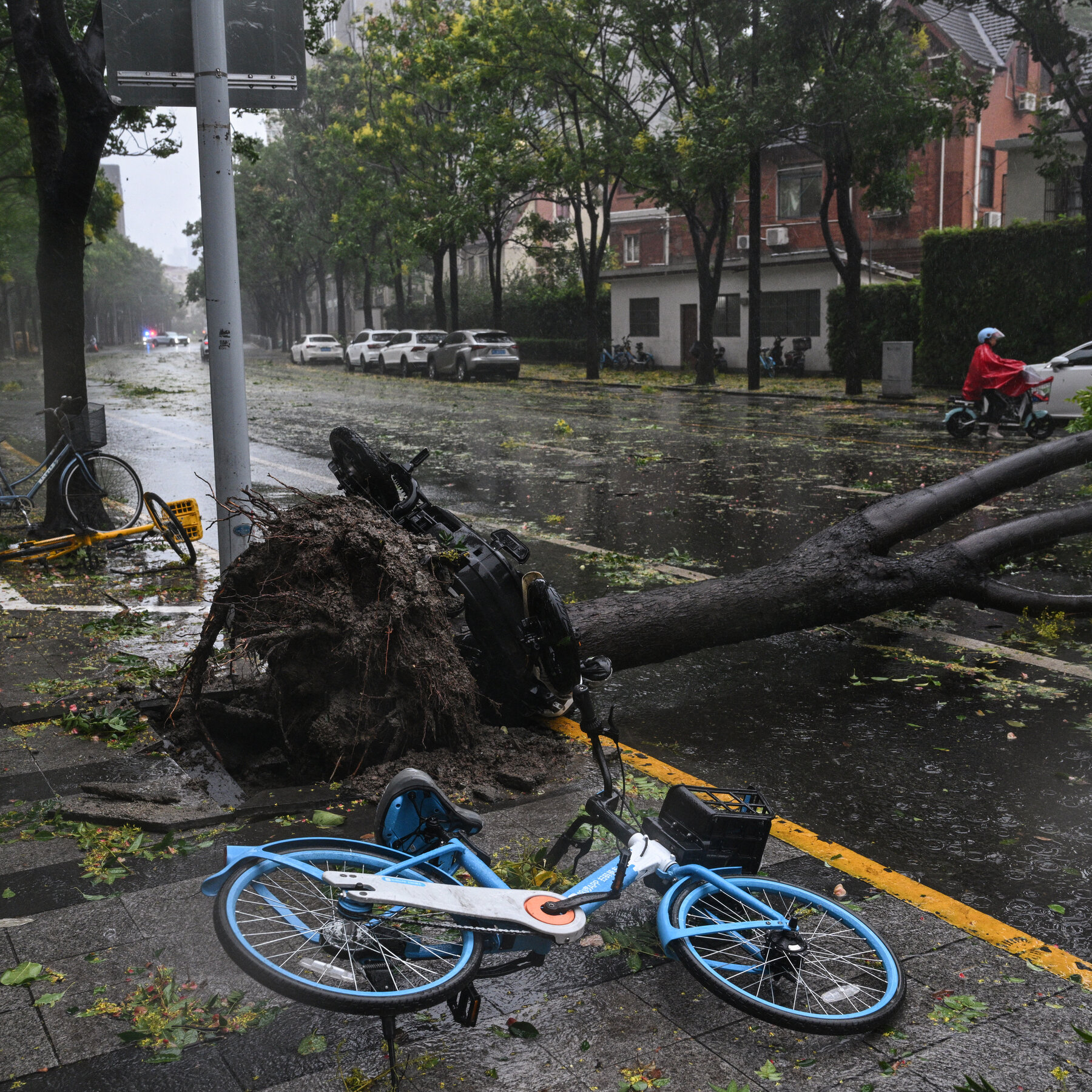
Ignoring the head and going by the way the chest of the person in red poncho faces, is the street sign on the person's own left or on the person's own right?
on the person's own right

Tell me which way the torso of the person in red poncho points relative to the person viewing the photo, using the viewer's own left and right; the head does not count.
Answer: facing to the right of the viewer

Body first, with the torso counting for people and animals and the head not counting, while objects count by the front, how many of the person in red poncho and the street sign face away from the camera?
1

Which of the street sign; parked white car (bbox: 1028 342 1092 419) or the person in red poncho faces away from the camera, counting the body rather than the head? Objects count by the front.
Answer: the street sign

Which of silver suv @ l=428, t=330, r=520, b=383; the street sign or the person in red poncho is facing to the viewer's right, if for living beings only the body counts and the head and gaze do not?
the person in red poncho

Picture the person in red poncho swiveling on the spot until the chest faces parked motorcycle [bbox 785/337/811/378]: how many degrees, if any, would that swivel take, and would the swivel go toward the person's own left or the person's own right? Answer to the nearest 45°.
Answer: approximately 90° to the person's own left

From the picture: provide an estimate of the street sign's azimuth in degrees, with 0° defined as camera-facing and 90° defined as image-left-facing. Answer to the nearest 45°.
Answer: approximately 180°

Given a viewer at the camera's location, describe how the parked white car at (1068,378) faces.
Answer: facing to the left of the viewer

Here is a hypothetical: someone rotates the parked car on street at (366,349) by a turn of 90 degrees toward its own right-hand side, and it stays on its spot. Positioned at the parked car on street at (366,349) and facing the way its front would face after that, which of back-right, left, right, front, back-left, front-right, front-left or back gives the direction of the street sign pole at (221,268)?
back-right

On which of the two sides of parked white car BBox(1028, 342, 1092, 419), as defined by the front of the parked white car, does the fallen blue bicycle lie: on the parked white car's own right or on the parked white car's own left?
on the parked white car's own left

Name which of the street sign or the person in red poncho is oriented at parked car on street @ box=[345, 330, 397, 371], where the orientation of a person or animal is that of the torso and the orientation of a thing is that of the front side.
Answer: the street sign
